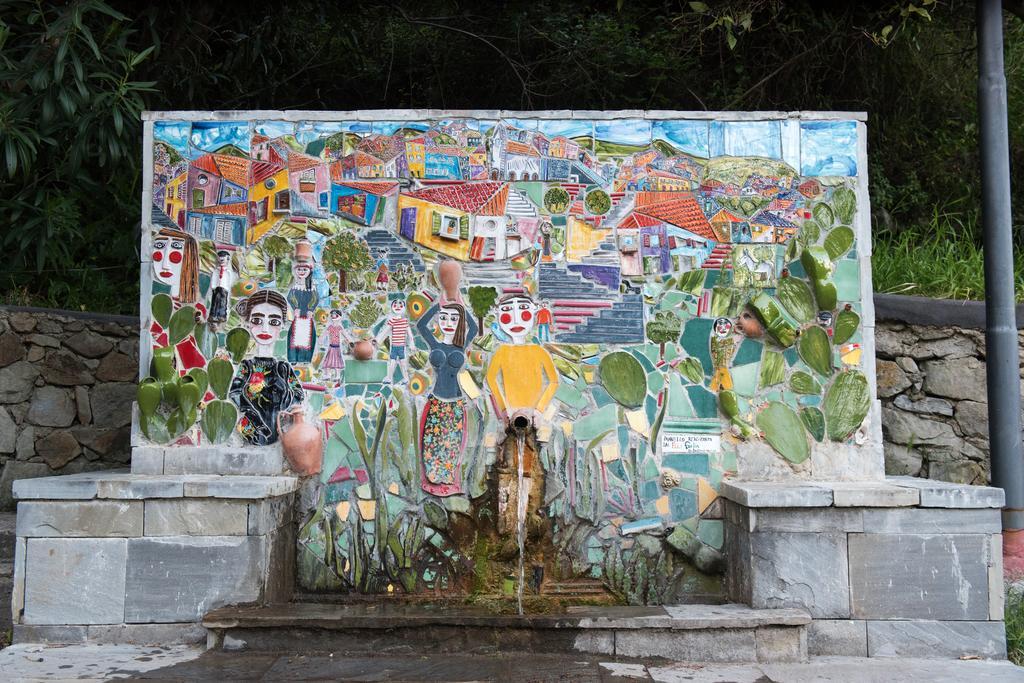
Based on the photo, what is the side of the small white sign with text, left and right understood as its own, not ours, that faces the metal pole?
left

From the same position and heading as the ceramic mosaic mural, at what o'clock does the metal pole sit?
The metal pole is roughly at 9 o'clock from the ceramic mosaic mural.

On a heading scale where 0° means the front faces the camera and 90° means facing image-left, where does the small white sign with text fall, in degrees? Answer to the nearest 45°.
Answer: approximately 0°

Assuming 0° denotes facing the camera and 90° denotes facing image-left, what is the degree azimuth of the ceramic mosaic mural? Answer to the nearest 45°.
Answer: approximately 0°

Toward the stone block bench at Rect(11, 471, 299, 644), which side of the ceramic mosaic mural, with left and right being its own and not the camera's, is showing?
right

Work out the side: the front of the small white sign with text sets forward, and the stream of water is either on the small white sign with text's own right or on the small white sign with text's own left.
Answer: on the small white sign with text's own right
